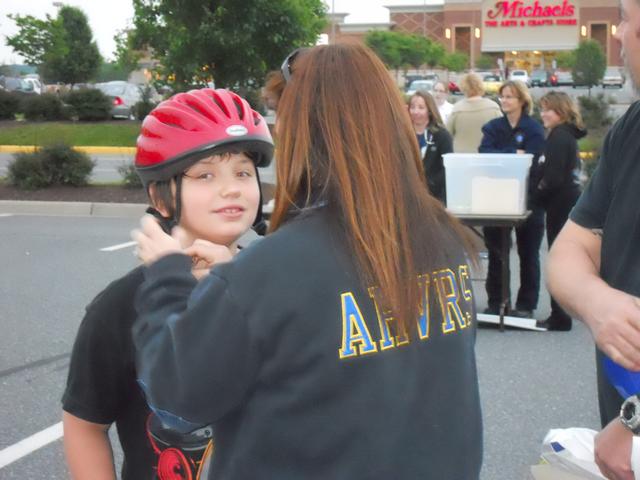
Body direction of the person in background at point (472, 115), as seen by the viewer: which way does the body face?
away from the camera

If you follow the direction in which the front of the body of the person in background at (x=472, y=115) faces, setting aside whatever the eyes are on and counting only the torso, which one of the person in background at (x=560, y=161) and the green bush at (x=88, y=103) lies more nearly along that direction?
the green bush

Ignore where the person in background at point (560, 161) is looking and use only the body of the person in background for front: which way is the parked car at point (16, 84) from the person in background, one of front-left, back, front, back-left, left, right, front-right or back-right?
front-right

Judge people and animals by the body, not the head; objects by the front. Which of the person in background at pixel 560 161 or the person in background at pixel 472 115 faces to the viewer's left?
the person in background at pixel 560 161

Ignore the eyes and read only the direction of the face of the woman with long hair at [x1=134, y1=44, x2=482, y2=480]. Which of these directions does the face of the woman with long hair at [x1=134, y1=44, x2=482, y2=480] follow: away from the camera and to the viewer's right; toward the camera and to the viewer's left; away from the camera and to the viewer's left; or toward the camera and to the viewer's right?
away from the camera and to the viewer's left

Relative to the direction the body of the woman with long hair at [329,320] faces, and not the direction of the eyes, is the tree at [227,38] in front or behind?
in front

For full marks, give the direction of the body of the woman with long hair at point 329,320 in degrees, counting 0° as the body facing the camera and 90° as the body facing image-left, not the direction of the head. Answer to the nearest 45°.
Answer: approximately 135°

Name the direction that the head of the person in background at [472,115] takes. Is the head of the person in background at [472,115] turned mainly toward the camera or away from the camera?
away from the camera

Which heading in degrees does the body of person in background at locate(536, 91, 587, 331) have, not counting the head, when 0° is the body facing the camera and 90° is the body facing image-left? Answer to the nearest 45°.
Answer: approximately 90°

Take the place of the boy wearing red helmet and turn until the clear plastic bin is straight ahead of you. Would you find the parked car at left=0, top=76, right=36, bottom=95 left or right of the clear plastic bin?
left
